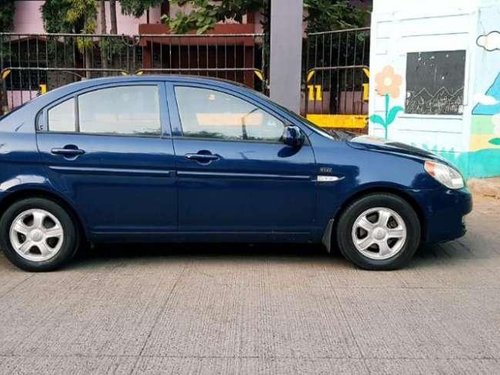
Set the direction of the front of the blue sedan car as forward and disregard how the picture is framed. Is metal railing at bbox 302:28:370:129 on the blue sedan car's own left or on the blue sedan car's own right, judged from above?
on the blue sedan car's own left

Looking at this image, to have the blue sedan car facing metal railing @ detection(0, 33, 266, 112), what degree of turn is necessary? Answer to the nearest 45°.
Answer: approximately 90° to its left

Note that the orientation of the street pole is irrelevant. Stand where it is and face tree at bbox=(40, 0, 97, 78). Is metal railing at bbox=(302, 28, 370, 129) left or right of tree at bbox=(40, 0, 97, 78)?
right

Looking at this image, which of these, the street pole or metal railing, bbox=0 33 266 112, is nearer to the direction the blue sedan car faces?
the street pole

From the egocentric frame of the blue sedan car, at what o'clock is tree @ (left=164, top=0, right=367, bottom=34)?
The tree is roughly at 9 o'clock from the blue sedan car.

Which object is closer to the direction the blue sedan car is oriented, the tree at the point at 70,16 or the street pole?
the street pole

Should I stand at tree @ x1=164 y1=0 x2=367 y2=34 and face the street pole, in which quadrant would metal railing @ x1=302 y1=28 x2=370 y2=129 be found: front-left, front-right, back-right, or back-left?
front-left

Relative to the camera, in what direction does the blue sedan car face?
facing to the right of the viewer

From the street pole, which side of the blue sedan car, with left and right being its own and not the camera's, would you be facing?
left

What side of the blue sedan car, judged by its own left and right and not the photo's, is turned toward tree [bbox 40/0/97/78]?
left

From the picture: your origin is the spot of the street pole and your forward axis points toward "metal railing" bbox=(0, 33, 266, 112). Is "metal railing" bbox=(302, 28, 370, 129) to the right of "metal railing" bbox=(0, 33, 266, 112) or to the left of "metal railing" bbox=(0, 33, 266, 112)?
right
